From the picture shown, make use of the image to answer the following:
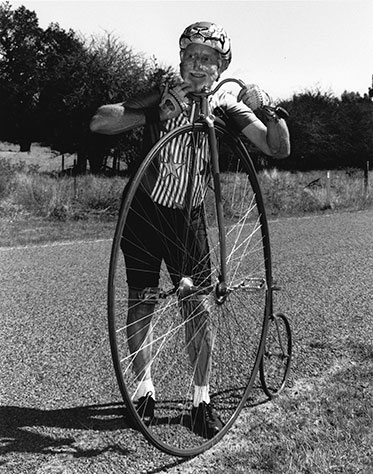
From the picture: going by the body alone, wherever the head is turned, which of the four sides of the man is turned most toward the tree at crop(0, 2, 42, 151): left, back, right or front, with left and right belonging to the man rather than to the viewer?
back

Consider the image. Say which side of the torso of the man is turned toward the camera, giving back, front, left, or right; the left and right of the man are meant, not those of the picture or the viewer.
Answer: front

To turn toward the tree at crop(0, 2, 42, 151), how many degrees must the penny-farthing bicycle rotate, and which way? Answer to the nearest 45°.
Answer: approximately 135° to its right
